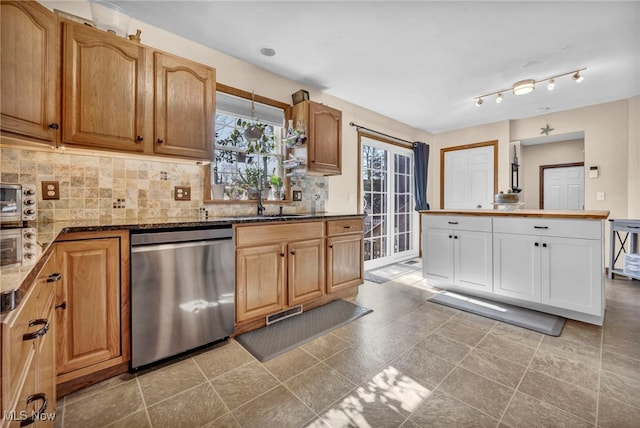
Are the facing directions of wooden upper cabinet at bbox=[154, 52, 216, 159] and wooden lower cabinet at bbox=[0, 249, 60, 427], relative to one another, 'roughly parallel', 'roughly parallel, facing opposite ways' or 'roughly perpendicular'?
roughly perpendicular

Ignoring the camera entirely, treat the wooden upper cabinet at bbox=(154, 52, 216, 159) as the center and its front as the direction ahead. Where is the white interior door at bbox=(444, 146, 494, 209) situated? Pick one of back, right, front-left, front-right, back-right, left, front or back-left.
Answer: front-left

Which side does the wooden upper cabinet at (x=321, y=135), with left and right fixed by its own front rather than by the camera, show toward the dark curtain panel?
left

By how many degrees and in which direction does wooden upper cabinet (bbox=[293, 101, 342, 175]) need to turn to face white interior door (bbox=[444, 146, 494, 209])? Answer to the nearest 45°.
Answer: approximately 90° to its left

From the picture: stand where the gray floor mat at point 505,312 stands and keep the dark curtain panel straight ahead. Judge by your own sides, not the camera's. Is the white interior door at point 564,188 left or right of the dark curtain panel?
right

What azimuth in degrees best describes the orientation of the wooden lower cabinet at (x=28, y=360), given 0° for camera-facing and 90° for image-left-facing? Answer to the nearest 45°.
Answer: approximately 270°

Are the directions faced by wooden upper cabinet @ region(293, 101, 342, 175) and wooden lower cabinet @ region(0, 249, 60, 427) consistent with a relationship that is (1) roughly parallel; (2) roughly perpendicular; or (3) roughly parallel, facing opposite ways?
roughly perpendicular

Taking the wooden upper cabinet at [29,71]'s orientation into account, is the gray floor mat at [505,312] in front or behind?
in front

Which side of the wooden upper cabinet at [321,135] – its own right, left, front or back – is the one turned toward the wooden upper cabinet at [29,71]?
right
